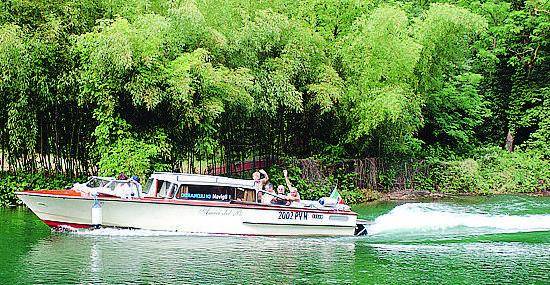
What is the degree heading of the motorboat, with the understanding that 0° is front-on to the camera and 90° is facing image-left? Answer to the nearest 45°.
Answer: approximately 90°

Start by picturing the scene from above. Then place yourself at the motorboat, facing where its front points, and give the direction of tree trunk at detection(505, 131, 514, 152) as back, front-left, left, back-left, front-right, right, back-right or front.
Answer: back-right
